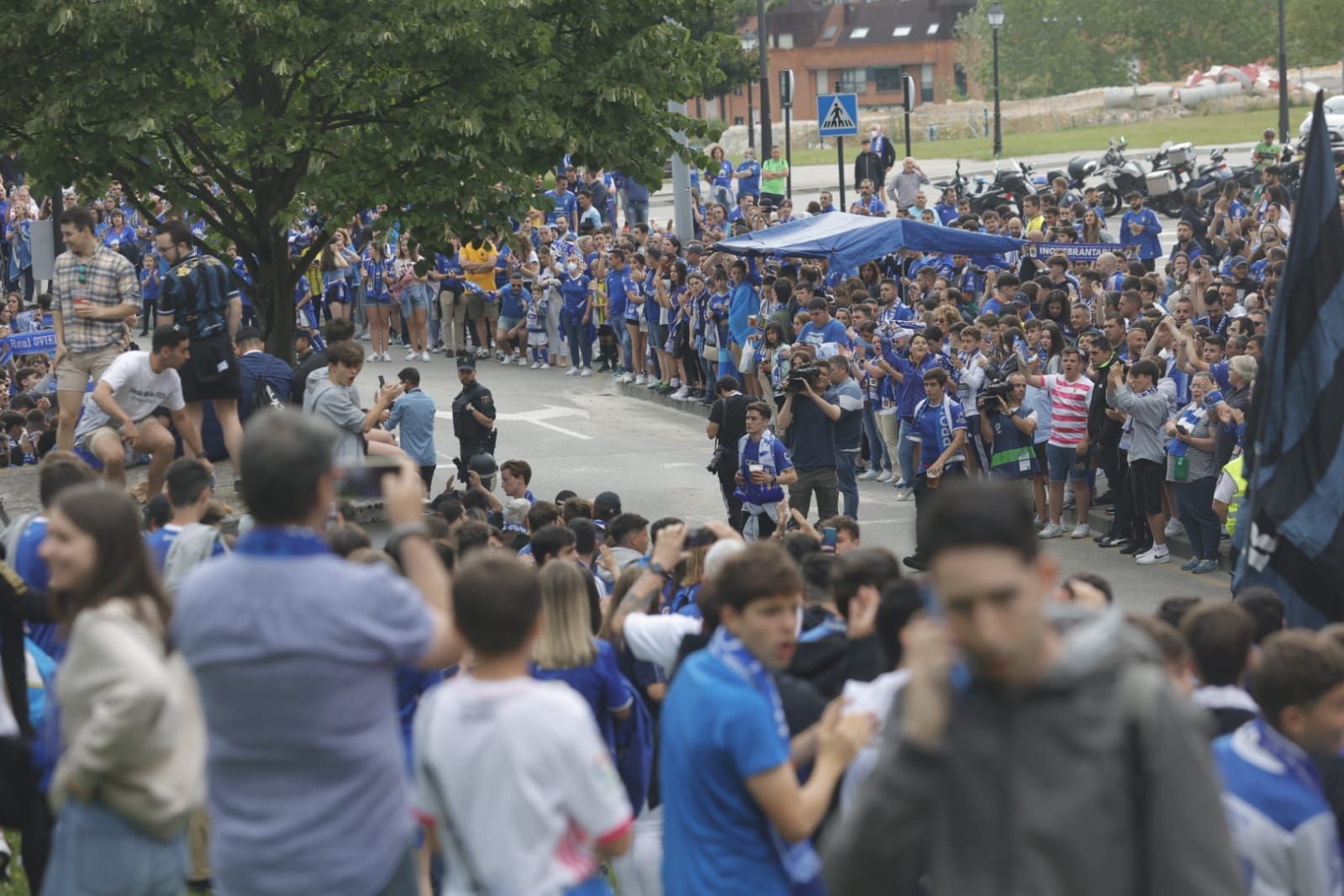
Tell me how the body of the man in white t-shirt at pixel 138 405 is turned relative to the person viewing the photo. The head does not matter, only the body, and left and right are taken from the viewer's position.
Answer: facing the viewer and to the right of the viewer

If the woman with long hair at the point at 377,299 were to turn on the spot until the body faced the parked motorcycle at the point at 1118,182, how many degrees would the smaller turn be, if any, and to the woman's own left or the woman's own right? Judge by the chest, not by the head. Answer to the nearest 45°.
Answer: approximately 135° to the woman's own left

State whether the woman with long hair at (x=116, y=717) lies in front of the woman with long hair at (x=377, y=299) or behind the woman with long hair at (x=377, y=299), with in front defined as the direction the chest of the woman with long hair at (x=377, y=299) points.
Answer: in front

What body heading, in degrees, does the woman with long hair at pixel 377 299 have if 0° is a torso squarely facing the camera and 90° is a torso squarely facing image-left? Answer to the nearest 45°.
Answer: approximately 0°

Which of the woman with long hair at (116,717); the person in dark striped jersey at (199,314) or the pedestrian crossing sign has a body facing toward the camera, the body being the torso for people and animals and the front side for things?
the pedestrian crossing sign

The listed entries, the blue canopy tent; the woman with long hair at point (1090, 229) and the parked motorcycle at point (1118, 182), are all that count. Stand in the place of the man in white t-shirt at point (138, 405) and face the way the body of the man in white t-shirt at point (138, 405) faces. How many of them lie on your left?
3

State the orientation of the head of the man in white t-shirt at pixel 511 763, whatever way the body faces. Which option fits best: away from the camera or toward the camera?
away from the camera

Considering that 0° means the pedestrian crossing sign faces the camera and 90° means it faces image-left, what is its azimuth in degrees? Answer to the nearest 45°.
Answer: approximately 0°

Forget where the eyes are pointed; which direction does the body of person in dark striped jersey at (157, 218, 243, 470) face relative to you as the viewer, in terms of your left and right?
facing away from the viewer and to the left of the viewer
